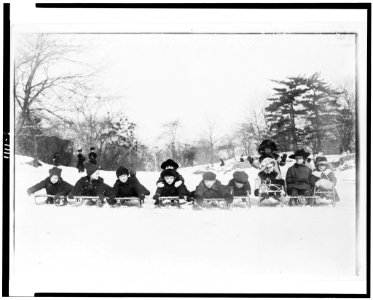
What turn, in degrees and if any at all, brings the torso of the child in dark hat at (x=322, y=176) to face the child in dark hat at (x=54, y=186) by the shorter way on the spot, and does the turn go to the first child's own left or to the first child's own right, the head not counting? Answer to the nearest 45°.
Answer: approximately 90° to the first child's own right

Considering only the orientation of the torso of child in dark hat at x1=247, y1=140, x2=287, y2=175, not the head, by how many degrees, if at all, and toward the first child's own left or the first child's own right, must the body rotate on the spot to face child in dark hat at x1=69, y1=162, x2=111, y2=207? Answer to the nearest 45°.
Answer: approximately 90° to the first child's own right

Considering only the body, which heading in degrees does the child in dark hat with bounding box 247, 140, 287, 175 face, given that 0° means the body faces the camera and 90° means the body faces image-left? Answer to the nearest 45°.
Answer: approximately 0°

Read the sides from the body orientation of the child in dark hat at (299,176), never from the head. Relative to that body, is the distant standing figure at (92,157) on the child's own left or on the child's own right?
on the child's own right
